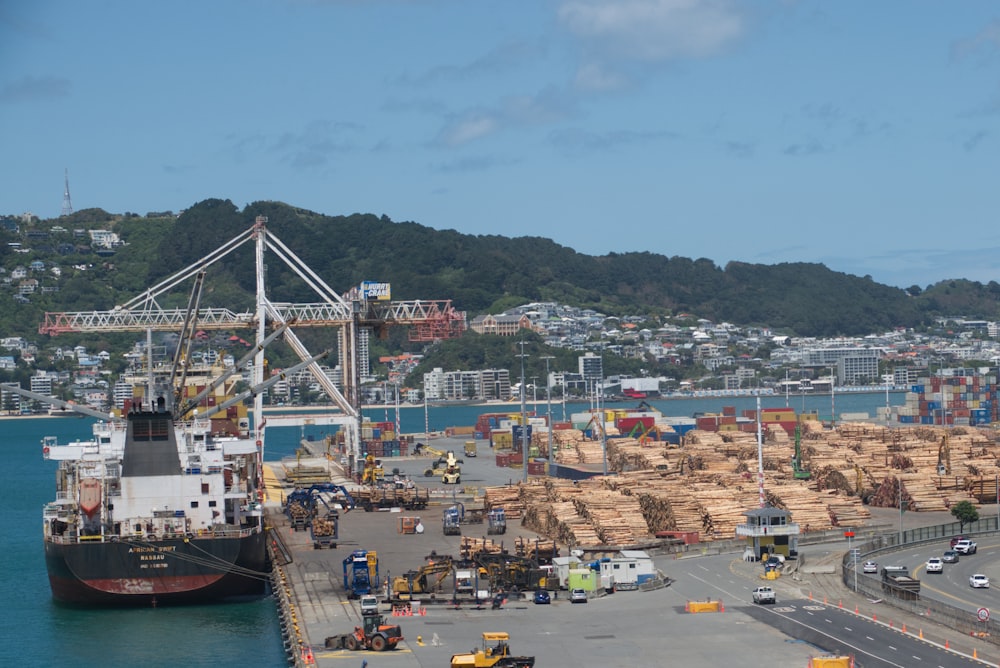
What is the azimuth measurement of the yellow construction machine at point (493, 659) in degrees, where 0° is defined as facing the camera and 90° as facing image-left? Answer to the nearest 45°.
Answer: approximately 90°
